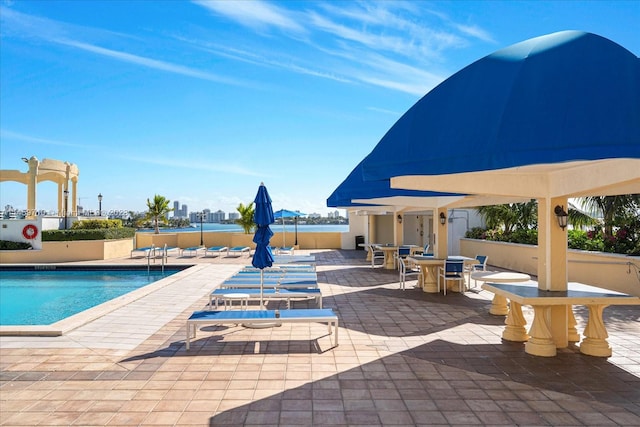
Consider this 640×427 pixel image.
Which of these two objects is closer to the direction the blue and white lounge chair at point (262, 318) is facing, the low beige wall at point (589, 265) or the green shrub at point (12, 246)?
the green shrub

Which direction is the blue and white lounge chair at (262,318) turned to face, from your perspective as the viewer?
facing to the left of the viewer

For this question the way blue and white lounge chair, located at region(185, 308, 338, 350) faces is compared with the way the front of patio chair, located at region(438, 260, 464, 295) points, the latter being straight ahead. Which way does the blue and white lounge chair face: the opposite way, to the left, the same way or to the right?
to the left

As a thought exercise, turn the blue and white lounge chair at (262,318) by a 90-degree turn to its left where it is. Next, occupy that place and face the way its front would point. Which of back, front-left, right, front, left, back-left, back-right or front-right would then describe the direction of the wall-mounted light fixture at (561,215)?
left

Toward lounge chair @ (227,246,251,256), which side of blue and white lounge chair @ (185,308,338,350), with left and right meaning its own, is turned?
right

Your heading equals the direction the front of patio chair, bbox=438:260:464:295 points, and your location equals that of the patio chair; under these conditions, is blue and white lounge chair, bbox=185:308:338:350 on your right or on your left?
on your left

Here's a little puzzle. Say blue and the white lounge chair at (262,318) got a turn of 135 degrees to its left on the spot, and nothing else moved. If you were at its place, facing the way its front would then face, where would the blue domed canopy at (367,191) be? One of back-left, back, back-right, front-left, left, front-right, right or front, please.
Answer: left

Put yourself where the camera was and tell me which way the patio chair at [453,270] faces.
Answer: facing away from the viewer and to the left of the viewer

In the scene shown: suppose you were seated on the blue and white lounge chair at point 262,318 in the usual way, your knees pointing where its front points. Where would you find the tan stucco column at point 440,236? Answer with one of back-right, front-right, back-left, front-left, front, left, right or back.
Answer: back-right

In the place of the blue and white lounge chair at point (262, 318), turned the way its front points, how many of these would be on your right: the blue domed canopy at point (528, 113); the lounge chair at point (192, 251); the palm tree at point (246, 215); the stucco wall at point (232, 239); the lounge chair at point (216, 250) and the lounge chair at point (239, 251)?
5

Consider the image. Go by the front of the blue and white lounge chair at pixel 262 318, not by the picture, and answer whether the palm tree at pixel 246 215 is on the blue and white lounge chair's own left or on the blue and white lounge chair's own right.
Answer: on the blue and white lounge chair's own right

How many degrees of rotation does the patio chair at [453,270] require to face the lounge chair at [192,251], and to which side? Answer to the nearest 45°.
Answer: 0° — it already faces it
